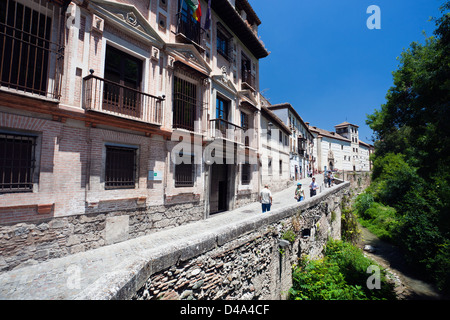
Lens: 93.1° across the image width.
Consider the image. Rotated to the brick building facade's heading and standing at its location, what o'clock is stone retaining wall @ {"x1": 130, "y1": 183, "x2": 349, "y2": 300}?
The stone retaining wall is roughly at 12 o'clock from the brick building facade.

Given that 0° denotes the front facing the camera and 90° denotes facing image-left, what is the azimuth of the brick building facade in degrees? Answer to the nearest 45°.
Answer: approximately 315°
